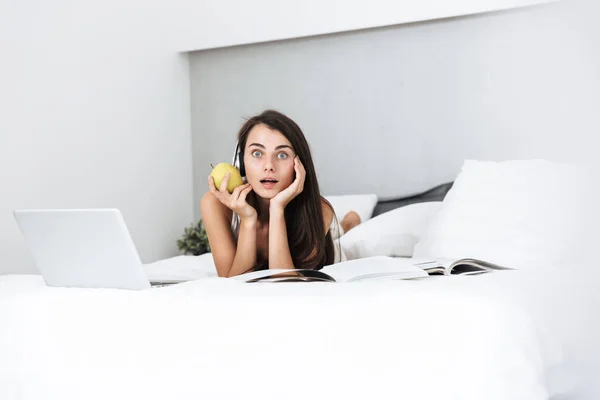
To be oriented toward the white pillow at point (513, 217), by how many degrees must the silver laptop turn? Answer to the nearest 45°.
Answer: approximately 45° to its right

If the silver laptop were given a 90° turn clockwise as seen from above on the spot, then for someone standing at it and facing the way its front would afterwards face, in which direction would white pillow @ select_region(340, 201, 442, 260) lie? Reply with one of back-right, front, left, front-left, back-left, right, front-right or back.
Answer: left

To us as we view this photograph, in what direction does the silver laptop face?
facing away from the viewer and to the right of the viewer

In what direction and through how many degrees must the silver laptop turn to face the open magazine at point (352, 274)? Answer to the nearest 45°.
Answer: approximately 45° to its right

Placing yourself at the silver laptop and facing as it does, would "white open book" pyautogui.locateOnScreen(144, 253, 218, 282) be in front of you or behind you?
in front

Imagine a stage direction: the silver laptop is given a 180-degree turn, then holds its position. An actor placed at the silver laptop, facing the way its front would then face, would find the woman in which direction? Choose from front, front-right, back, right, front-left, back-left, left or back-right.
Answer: back

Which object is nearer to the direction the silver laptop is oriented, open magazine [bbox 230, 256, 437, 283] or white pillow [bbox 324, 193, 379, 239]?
the white pillow

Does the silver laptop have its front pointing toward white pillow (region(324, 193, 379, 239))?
yes

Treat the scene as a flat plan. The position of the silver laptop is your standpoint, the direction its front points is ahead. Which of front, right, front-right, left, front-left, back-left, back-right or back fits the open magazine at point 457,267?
front-right
